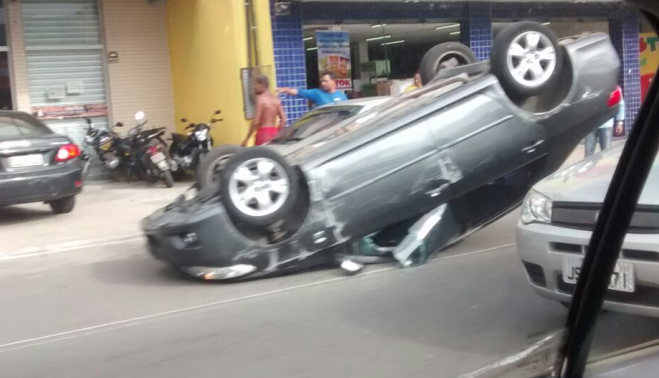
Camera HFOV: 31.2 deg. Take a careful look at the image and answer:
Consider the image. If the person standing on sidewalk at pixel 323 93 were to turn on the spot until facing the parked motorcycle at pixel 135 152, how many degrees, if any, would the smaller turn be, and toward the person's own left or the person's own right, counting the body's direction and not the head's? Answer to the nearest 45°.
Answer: approximately 90° to the person's own right

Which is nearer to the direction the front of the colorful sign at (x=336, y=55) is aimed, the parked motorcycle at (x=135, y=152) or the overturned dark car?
the overturned dark car

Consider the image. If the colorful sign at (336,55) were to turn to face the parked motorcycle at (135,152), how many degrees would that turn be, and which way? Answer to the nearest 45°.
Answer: approximately 45° to its right

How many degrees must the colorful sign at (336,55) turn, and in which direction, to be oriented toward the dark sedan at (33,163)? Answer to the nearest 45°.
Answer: approximately 45° to its right

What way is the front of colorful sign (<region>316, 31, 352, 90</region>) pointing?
toward the camera

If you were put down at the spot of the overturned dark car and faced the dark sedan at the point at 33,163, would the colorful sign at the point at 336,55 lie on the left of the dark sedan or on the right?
right

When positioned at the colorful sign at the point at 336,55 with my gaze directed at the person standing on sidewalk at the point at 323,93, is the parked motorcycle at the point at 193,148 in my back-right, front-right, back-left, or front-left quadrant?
front-right

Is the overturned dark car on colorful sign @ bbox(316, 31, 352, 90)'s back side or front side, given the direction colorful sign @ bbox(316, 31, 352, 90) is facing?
on the front side

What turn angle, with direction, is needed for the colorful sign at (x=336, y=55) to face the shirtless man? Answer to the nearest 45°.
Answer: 0° — it already faces them

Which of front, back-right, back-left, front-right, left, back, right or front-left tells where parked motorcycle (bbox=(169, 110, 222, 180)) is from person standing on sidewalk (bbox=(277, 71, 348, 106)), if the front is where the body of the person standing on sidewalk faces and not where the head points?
right

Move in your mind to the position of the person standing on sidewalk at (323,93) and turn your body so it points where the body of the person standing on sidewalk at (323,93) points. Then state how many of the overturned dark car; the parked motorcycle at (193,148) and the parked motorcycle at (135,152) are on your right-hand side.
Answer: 2

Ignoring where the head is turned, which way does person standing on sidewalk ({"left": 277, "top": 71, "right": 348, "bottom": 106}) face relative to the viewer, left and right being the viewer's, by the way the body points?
facing the viewer and to the left of the viewer

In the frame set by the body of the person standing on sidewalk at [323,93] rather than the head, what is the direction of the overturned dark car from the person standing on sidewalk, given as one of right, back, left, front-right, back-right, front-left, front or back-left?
front-left

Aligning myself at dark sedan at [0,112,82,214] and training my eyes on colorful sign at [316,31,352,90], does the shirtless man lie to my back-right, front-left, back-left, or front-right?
front-right

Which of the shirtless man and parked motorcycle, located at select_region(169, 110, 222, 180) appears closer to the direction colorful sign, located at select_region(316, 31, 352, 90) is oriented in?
the shirtless man

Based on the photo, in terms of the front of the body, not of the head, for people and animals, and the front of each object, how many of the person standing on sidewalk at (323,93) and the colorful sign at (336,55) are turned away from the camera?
0
